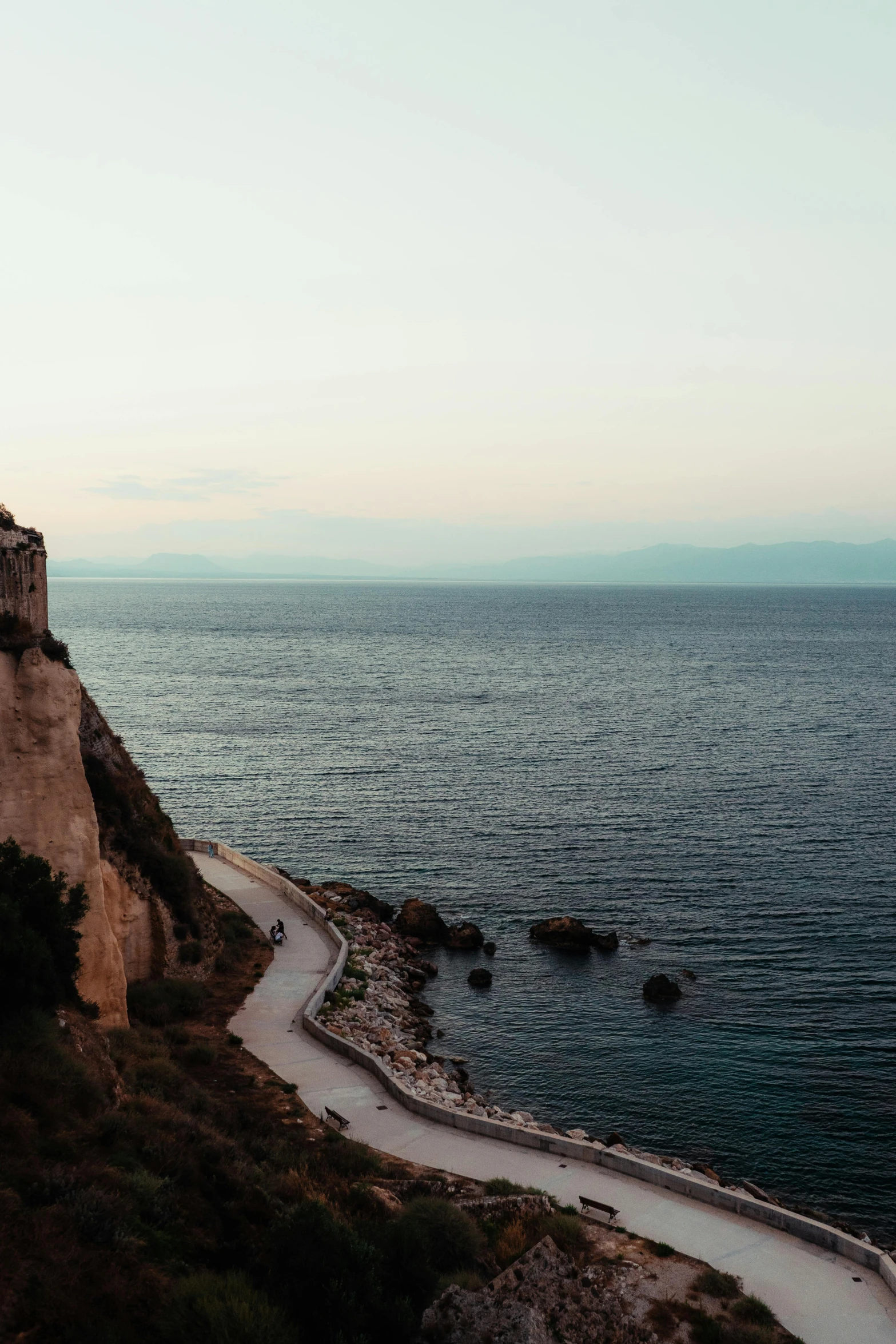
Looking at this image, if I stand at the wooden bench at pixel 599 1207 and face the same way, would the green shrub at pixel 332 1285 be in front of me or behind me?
behind

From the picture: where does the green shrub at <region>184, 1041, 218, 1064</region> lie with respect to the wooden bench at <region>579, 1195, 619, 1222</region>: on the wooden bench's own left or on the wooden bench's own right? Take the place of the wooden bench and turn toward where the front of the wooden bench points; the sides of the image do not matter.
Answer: on the wooden bench's own left

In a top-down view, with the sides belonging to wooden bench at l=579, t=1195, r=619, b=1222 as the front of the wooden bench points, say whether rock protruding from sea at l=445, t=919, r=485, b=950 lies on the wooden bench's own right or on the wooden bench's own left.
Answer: on the wooden bench's own left

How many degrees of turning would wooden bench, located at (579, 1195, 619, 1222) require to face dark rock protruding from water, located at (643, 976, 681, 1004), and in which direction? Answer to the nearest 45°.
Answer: approximately 45° to its left

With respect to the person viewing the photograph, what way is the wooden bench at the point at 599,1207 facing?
facing away from the viewer and to the right of the viewer

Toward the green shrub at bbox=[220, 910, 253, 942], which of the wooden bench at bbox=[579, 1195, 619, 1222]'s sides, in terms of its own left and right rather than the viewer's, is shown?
left

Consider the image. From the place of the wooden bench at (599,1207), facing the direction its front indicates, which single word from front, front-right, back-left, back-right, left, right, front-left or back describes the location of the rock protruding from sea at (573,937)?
front-left
